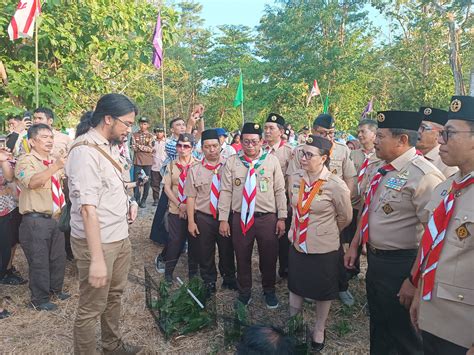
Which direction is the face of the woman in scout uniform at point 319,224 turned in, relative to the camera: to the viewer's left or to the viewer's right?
to the viewer's left

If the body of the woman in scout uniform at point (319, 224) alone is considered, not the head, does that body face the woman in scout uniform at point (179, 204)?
no

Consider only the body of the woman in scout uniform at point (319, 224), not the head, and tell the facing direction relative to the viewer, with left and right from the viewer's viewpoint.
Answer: facing the viewer and to the left of the viewer

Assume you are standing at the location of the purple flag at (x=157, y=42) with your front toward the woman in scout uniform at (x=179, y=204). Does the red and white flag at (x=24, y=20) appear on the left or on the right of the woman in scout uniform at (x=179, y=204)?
right

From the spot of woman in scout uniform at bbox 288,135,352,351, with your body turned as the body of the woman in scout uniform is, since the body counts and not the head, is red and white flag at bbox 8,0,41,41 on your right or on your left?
on your right

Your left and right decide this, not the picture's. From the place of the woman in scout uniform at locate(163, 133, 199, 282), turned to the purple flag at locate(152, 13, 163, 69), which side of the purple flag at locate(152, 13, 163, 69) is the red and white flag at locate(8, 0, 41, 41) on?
left

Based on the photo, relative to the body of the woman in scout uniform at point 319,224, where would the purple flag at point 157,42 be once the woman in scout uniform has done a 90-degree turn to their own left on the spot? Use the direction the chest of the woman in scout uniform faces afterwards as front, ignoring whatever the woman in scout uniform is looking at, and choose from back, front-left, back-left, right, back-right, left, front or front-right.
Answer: back

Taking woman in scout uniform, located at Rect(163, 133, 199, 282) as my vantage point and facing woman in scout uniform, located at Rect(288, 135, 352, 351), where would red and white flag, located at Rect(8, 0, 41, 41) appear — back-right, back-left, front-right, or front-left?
back-right
